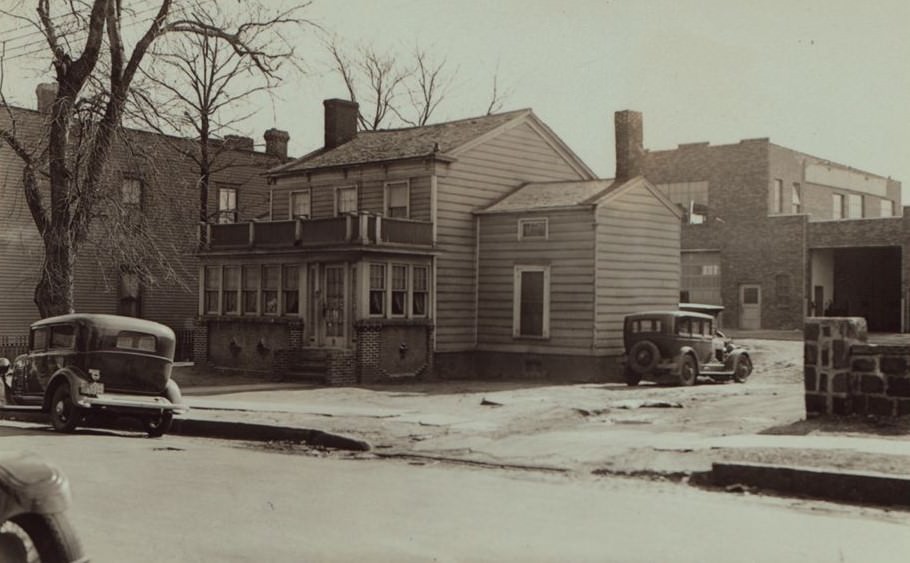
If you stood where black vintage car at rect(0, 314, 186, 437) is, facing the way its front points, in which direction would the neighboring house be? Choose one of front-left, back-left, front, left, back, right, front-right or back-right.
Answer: front-right

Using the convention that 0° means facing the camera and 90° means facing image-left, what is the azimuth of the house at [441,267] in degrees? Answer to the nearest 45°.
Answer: approximately 45°

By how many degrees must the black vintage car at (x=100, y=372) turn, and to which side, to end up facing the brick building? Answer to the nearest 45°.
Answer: approximately 90° to its right

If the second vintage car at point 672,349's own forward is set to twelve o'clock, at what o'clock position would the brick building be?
The brick building is roughly at 11 o'clock from the second vintage car.

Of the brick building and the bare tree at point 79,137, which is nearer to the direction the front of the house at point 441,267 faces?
the bare tree

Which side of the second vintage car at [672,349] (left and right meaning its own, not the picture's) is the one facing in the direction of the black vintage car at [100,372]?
back

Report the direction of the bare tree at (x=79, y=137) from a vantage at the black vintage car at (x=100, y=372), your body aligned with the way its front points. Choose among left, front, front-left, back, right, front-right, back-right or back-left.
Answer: front-right

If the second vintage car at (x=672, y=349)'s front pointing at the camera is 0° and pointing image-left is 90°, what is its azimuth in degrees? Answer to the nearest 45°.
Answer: approximately 225°

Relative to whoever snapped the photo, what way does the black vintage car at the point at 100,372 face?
facing away from the viewer and to the left of the viewer
